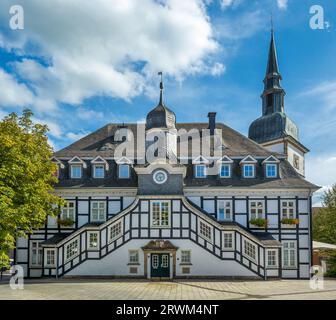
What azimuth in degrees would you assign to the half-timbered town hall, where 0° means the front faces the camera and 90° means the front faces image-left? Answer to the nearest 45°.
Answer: approximately 0°

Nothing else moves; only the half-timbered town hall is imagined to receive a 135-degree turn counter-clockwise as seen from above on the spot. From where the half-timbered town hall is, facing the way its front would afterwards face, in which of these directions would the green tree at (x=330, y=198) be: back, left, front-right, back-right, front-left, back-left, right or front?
front
